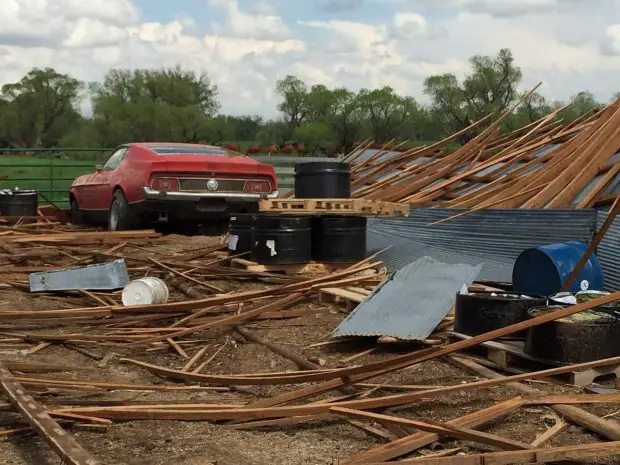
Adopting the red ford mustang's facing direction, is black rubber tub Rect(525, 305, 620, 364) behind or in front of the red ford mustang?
behind

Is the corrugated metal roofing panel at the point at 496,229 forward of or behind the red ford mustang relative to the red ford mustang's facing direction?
behind

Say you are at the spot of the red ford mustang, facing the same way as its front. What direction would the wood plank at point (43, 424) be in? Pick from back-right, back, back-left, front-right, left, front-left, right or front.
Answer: back-left

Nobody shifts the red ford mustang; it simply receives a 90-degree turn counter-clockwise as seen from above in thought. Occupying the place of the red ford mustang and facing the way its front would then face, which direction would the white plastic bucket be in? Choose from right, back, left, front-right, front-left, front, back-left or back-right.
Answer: front-left

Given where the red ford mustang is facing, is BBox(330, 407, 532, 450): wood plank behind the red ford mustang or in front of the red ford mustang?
behind

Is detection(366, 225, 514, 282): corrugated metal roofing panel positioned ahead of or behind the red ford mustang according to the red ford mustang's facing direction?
behind

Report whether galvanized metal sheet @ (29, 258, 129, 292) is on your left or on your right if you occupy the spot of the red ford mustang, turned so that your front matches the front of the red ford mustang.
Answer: on your left

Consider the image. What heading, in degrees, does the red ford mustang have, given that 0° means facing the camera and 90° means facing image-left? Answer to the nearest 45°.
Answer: approximately 135°
